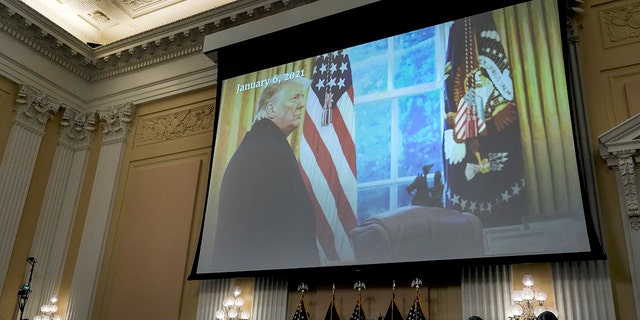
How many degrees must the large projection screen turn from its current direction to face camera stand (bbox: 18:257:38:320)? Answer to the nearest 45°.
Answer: approximately 45° to its right

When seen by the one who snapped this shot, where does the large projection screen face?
facing the viewer and to the left of the viewer

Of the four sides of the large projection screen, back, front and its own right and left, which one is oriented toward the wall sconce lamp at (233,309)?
right

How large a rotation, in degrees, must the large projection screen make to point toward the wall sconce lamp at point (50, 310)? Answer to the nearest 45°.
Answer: approximately 90° to its right
